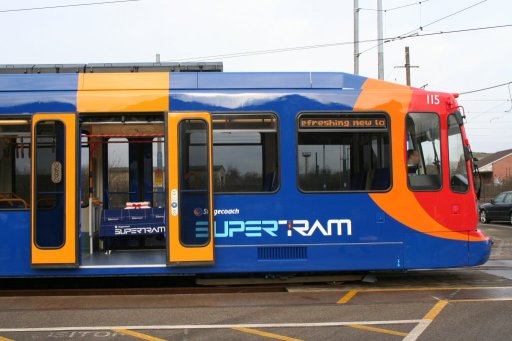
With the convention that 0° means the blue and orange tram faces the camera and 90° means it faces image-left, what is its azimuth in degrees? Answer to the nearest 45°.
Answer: approximately 270°

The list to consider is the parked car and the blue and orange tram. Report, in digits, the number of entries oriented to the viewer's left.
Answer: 1

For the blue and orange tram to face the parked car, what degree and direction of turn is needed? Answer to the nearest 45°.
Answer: approximately 45° to its left

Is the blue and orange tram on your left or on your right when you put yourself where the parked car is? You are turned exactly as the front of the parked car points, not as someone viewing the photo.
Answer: on your left

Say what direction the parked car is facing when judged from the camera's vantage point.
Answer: facing to the left of the viewer

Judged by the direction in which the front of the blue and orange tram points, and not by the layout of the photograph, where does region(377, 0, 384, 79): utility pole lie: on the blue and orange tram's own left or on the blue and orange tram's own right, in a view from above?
on the blue and orange tram's own left

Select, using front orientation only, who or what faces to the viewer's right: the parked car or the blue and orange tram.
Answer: the blue and orange tram

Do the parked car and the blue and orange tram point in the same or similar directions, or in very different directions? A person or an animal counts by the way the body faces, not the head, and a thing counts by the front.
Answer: very different directions
